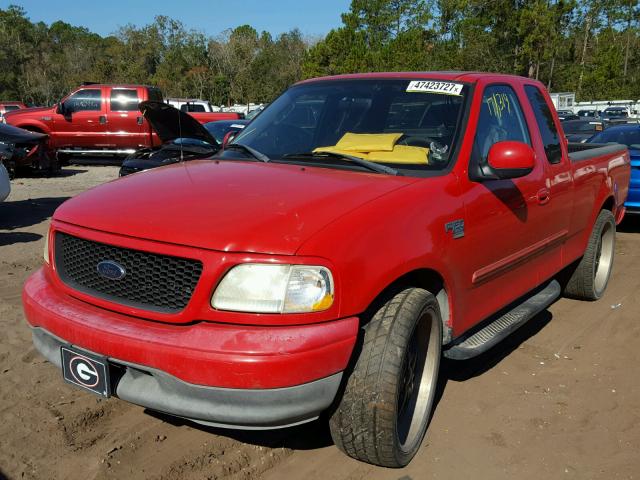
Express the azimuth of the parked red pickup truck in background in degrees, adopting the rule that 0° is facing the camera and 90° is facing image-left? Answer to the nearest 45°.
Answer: approximately 90°

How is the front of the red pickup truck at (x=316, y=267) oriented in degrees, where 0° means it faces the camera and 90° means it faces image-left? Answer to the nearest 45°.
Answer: approximately 45°

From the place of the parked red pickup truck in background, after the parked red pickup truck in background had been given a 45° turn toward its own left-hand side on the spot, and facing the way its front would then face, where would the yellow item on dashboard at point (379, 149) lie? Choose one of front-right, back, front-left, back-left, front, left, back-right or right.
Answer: front-left

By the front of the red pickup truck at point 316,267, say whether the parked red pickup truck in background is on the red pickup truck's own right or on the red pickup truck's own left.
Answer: on the red pickup truck's own right

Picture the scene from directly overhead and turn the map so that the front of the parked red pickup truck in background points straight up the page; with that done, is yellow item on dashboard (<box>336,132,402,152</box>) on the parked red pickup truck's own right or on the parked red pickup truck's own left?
on the parked red pickup truck's own left

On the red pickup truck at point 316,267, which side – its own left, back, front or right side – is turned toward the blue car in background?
back

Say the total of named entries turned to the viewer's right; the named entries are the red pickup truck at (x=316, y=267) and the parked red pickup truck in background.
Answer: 0

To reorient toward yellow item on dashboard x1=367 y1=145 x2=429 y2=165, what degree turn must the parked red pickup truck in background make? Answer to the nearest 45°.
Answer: approximately 90° to its left

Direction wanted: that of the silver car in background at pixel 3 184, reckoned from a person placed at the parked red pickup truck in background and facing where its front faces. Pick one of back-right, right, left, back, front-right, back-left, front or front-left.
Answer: left
